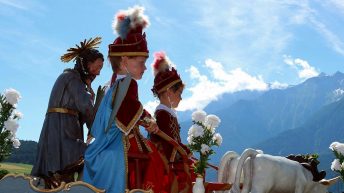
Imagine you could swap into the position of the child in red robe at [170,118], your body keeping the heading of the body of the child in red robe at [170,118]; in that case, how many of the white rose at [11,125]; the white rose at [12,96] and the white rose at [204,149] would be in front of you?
1

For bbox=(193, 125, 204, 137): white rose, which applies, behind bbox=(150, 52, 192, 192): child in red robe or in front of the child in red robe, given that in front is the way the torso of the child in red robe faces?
in front

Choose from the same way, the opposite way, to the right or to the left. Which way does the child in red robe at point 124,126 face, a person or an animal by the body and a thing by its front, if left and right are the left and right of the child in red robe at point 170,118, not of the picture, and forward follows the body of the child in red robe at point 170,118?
the same way

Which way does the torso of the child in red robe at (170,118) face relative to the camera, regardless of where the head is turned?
to the viewer's right

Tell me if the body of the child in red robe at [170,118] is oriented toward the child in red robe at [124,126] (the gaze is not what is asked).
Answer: no

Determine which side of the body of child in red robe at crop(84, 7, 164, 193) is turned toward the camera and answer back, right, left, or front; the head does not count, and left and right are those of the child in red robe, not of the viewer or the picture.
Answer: right

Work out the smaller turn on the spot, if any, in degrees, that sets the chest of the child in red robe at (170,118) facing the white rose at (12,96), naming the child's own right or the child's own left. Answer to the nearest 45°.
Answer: approximately 180°

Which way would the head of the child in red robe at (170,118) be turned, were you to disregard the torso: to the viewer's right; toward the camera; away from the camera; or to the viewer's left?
to the viewer's right

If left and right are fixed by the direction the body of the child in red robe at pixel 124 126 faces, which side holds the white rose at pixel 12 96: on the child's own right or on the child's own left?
on the child's own left

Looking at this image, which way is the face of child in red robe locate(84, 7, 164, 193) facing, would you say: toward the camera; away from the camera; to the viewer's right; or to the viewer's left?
to the viewer's right
